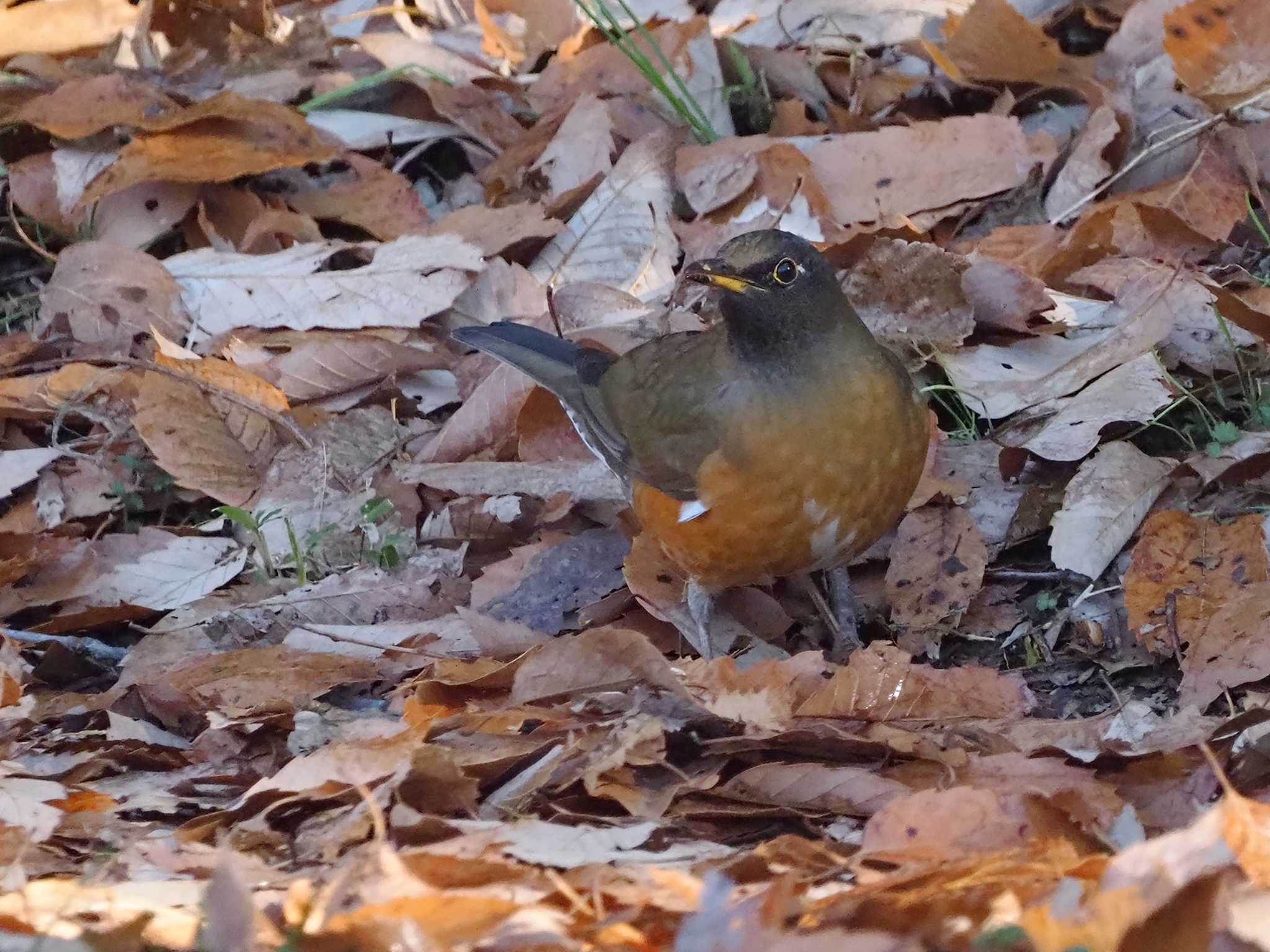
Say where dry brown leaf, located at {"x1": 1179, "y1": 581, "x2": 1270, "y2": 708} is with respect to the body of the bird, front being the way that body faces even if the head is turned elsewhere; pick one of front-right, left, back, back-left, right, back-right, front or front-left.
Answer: front

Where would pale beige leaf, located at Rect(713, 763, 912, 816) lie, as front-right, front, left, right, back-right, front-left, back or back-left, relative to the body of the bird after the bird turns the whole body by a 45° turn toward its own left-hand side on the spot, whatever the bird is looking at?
right

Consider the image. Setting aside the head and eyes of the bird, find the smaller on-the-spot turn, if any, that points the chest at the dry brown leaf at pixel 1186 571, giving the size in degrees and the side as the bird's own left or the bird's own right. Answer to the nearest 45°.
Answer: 0° — it already faces it

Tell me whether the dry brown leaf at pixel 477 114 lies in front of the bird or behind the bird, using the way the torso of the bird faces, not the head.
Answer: behind

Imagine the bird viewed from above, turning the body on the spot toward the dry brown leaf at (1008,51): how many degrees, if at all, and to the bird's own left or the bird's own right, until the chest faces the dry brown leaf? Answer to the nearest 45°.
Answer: approximately 90° to the bird's own left

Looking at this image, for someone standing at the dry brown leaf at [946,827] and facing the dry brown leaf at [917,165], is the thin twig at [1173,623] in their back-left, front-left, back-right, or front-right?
front-right

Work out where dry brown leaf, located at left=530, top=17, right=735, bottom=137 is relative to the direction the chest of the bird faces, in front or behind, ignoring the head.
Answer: behind

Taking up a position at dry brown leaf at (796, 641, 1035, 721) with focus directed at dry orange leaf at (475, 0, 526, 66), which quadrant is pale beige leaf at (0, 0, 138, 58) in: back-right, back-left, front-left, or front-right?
front-left

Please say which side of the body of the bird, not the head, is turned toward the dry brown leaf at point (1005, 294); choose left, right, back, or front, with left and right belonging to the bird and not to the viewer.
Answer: left

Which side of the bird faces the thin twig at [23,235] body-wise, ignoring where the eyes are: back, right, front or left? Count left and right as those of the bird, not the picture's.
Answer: back

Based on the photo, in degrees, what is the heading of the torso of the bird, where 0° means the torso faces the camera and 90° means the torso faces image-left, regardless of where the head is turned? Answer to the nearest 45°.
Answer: approximately 315°

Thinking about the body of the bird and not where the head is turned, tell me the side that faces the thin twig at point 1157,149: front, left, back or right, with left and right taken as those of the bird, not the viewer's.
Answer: left

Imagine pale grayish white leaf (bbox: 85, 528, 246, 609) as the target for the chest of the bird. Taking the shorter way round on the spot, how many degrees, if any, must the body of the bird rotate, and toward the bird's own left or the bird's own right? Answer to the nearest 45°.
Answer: approximately 135° to the bird's own right

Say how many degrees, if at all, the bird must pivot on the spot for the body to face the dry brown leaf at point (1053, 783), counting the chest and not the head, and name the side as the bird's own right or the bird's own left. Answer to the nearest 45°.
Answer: approximately 45° to the bird's own right
